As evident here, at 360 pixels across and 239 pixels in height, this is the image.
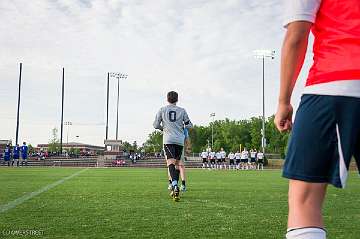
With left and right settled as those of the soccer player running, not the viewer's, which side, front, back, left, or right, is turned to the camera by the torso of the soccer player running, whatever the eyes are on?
back

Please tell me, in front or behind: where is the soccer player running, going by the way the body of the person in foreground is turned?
in front

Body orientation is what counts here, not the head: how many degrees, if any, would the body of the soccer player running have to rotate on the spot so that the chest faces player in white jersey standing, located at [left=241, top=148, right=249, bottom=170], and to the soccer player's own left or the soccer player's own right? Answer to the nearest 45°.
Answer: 0° — they already face them

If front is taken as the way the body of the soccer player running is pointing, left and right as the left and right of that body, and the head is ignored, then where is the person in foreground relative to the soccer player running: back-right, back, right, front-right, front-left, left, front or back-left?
back

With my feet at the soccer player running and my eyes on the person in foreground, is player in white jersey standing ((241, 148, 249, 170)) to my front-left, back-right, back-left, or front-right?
back-left

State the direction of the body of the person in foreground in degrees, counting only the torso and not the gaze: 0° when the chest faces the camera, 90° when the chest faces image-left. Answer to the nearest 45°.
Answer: approximately 180°

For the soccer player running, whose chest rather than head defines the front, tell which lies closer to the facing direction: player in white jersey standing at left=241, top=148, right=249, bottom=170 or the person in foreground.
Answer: the player in white jersey standing

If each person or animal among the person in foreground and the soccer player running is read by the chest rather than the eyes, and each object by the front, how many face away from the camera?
2

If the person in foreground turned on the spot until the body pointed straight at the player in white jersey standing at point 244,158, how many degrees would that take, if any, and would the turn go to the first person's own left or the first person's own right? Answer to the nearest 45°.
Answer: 0° — they already face them
